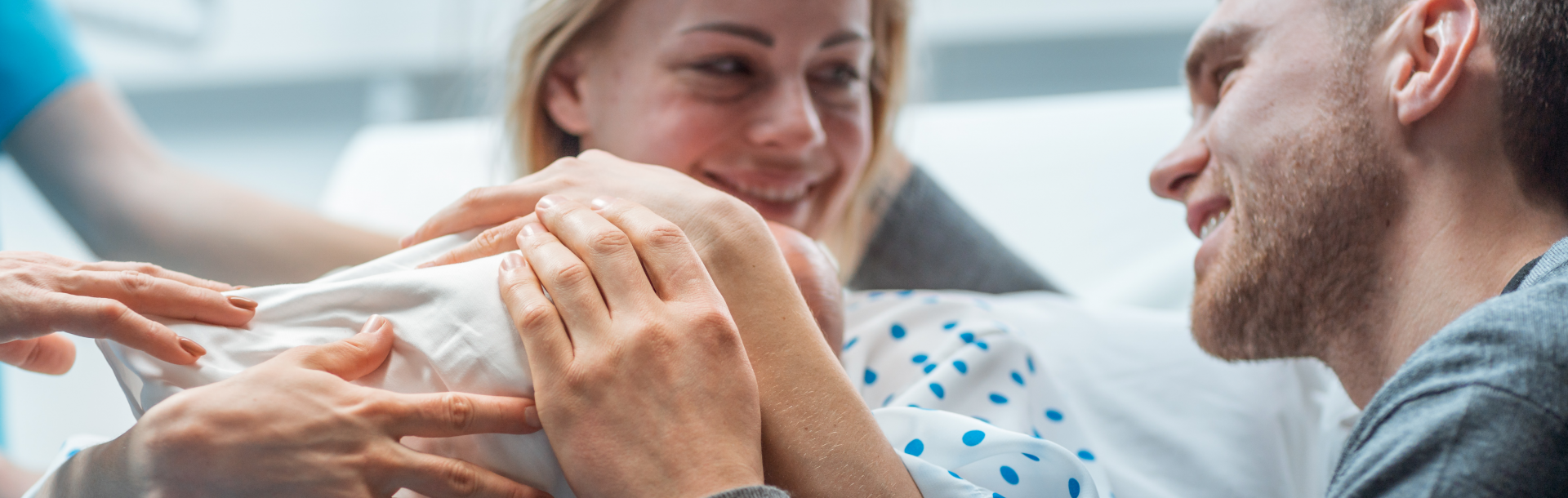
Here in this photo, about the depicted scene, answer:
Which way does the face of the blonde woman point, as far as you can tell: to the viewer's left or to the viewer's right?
to the viewer's right

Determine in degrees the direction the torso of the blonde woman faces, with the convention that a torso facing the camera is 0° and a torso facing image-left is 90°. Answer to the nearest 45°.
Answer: approximately 315°
